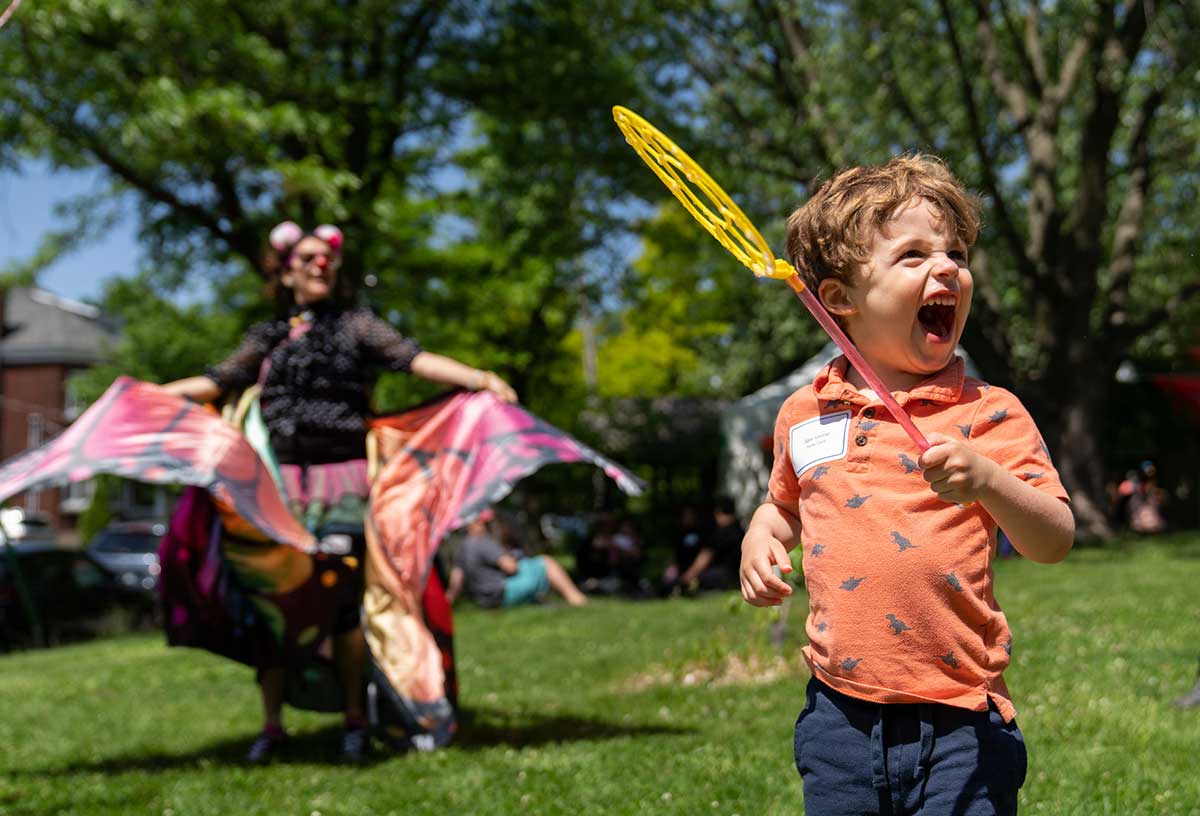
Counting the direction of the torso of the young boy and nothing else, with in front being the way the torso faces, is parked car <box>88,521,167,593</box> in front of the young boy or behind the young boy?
behind

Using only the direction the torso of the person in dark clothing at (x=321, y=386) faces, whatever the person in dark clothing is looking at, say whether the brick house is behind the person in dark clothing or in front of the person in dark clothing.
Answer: behind

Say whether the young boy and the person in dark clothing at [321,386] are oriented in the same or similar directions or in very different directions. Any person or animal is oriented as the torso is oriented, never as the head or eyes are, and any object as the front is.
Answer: same or similar directions

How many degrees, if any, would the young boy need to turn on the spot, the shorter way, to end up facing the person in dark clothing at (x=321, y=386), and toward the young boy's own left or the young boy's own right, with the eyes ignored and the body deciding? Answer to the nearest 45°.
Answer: approximately 135° to the young boy's own right

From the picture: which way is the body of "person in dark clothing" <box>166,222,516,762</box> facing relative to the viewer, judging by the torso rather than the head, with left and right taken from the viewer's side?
facing the viewer

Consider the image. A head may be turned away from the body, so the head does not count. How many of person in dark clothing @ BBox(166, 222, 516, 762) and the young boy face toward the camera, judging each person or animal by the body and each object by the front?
2

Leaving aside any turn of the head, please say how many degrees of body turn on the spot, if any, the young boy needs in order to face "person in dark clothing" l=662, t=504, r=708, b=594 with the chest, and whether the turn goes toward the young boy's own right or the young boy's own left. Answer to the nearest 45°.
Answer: approximately 180°

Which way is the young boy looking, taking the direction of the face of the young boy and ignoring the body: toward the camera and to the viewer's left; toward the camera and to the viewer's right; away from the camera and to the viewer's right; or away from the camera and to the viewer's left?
toward the camera and to the viewer's right

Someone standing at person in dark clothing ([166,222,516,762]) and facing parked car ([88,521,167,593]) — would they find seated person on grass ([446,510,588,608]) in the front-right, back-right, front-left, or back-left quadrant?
front-right

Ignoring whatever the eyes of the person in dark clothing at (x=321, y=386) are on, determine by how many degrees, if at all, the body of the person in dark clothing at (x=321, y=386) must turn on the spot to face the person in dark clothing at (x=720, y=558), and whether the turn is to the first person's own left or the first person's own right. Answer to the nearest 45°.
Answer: approximately 135° to the first person's own left

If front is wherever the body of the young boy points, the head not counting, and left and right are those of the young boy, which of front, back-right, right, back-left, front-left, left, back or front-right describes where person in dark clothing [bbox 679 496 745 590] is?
back

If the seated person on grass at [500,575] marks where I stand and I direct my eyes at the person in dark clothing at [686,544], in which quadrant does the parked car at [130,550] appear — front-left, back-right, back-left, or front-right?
back-left

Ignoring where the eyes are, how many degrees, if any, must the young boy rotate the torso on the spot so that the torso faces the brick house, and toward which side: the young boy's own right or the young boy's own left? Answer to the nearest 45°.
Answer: approximately 135° to the young boy's own right
